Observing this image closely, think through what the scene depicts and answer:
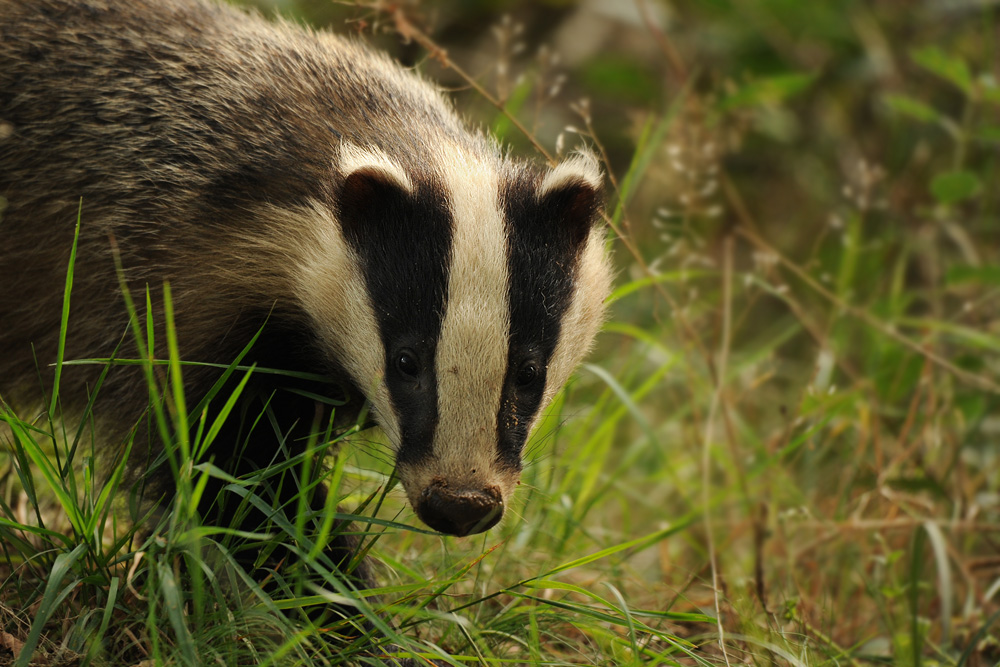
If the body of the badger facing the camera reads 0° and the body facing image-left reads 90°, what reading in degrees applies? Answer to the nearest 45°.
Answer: approximately 315°
